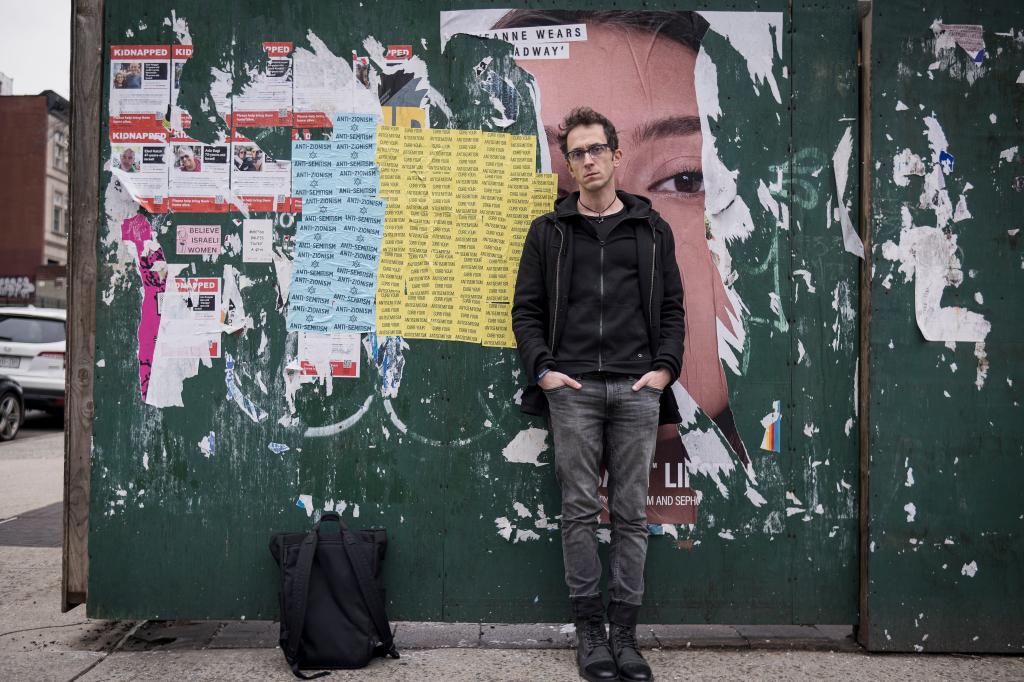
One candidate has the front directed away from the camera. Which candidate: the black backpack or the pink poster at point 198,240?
the black backpack

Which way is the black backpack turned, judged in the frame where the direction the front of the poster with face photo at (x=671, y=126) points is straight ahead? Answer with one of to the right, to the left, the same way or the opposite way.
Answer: the opposite way

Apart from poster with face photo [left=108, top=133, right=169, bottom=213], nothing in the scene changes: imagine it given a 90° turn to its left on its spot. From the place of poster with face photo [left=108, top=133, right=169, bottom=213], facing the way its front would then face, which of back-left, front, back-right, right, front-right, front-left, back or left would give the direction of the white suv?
left

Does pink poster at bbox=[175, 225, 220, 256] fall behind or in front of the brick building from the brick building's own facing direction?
in front

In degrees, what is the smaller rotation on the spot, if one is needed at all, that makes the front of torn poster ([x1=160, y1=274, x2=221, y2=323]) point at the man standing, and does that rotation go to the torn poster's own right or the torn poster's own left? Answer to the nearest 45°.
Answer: approximately 45° to the torn poster's own left

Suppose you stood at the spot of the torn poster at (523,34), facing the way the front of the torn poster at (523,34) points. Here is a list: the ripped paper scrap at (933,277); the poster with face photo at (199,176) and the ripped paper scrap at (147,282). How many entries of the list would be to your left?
1

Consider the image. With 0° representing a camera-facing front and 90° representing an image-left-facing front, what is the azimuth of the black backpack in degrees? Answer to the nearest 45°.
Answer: approximately 180°

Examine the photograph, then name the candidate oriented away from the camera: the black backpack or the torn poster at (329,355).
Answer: the black backpack

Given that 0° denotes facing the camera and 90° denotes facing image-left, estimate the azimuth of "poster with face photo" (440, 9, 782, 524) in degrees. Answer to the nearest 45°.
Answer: approximately 0°

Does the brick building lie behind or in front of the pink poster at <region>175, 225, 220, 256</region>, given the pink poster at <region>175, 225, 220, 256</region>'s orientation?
behind
